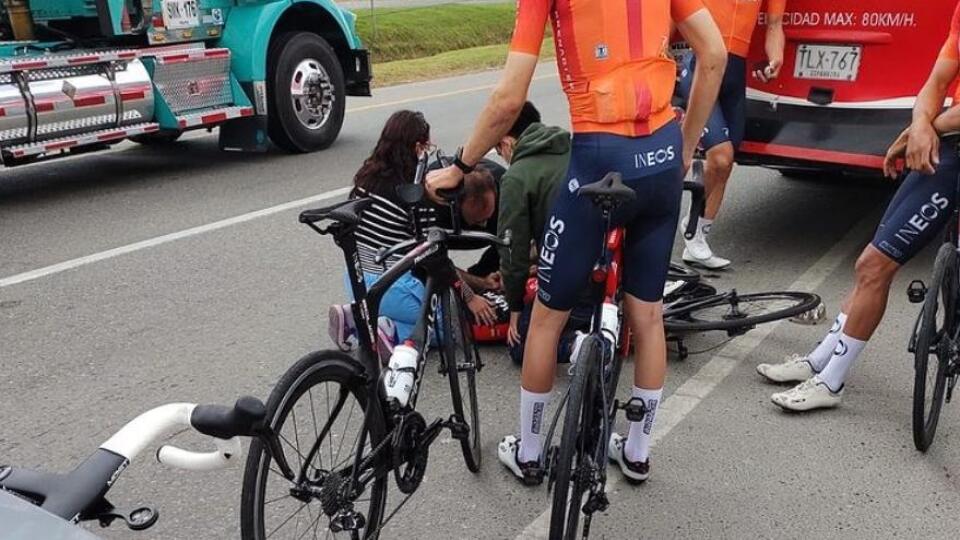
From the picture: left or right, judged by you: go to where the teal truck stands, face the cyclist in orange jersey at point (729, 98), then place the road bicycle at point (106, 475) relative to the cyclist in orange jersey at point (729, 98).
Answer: right

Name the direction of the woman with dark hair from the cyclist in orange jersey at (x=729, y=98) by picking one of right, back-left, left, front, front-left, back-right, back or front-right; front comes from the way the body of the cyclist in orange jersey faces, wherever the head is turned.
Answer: right

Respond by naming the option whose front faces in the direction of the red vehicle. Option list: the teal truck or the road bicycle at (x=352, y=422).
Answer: the road bicycle

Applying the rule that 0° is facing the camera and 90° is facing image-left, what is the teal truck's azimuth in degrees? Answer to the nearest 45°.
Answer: approximately 225°

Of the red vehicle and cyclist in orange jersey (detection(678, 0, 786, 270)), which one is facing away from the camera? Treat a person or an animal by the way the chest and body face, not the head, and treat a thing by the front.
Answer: the red vehicle

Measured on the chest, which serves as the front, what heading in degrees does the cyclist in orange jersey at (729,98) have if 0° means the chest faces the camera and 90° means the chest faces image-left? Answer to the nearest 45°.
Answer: approximately 315°

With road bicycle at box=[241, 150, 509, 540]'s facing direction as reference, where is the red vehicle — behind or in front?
in front

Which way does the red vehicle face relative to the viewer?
away from the camera
